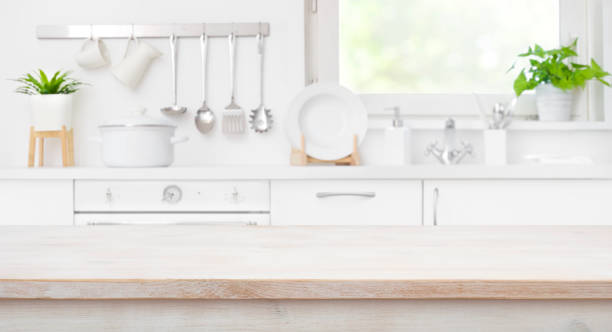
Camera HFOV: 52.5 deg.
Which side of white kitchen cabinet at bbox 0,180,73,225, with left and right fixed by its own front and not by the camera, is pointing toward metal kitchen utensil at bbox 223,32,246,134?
left

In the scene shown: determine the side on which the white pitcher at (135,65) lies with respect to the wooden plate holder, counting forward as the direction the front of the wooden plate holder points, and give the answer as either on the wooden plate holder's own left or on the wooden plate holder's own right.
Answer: on the wooden plate holder's own right

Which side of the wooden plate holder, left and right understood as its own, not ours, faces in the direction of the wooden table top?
front

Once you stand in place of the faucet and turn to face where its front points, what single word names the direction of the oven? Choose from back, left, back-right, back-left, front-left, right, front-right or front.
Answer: front-right

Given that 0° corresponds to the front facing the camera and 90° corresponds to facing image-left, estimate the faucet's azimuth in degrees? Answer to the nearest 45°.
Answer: approximately 0°

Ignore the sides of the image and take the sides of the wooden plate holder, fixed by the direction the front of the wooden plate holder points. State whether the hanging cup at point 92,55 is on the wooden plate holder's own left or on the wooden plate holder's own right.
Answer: on the wooden plate holder's own right

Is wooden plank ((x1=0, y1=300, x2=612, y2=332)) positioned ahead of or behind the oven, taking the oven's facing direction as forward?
ahead

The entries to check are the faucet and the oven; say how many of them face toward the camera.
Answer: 2

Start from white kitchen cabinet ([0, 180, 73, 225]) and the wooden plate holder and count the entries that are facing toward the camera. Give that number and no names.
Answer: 2

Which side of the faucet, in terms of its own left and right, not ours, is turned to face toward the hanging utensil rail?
right
